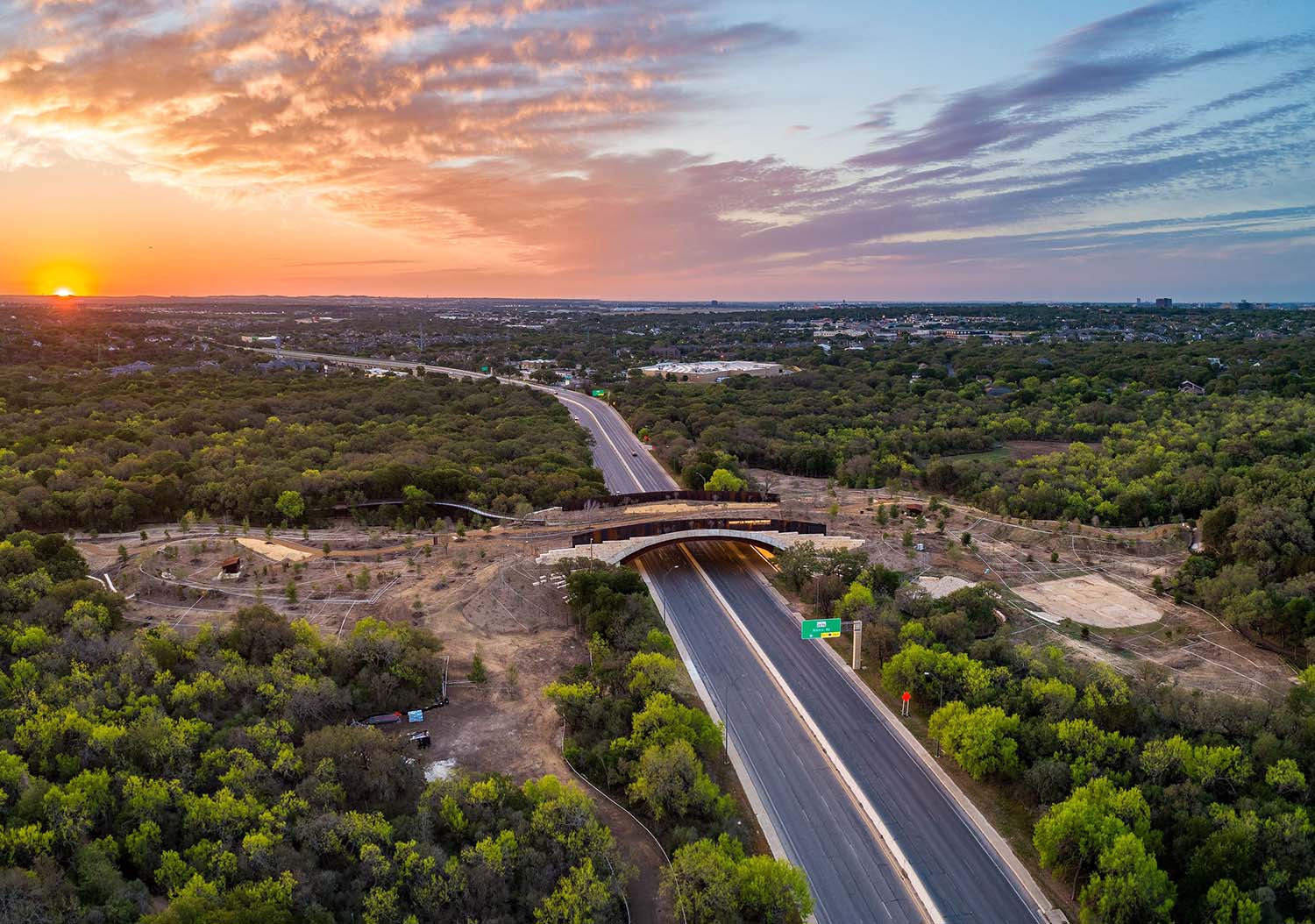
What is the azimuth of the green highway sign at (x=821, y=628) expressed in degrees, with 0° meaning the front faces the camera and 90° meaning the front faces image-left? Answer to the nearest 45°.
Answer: approximately 0°

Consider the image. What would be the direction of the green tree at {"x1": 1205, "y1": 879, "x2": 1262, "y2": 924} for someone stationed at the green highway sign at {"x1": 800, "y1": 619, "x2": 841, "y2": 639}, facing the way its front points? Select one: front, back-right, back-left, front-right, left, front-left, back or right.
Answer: front-left

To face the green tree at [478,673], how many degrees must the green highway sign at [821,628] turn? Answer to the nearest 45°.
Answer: approximately 90° to its right

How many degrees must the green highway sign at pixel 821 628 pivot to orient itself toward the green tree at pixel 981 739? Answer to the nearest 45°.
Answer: approximately 45° to its left

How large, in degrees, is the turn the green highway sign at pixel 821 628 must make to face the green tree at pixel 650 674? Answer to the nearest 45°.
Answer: approximately 45° to its right
